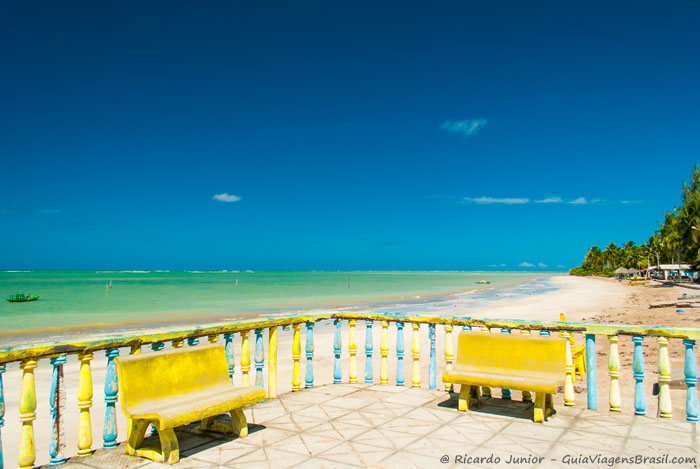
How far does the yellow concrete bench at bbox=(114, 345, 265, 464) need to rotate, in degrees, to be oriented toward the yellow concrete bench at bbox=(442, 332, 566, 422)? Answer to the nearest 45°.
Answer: approximately 45° to its left

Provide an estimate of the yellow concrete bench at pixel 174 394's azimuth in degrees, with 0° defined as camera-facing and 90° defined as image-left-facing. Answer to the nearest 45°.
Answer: approximately 315°
